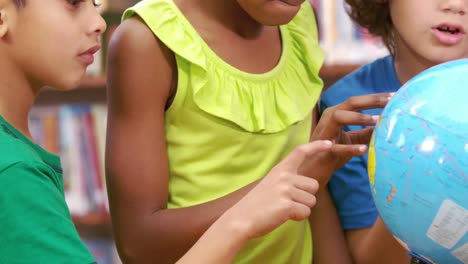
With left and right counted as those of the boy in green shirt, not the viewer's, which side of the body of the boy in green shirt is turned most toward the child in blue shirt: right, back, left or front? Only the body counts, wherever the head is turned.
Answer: front

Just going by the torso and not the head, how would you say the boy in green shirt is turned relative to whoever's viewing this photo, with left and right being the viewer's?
facing to the right of the viewer

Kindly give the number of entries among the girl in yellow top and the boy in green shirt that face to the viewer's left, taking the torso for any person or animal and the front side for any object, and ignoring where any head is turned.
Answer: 0

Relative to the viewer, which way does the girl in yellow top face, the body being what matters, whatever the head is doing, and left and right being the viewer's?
facing the viewer and to the right of the viewer

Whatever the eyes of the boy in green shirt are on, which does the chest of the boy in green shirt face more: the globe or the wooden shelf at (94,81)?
the globe

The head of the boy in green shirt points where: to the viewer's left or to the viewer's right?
to the viewer's right

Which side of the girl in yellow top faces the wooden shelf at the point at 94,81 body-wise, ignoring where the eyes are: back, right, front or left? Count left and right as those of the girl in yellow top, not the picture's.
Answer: back
